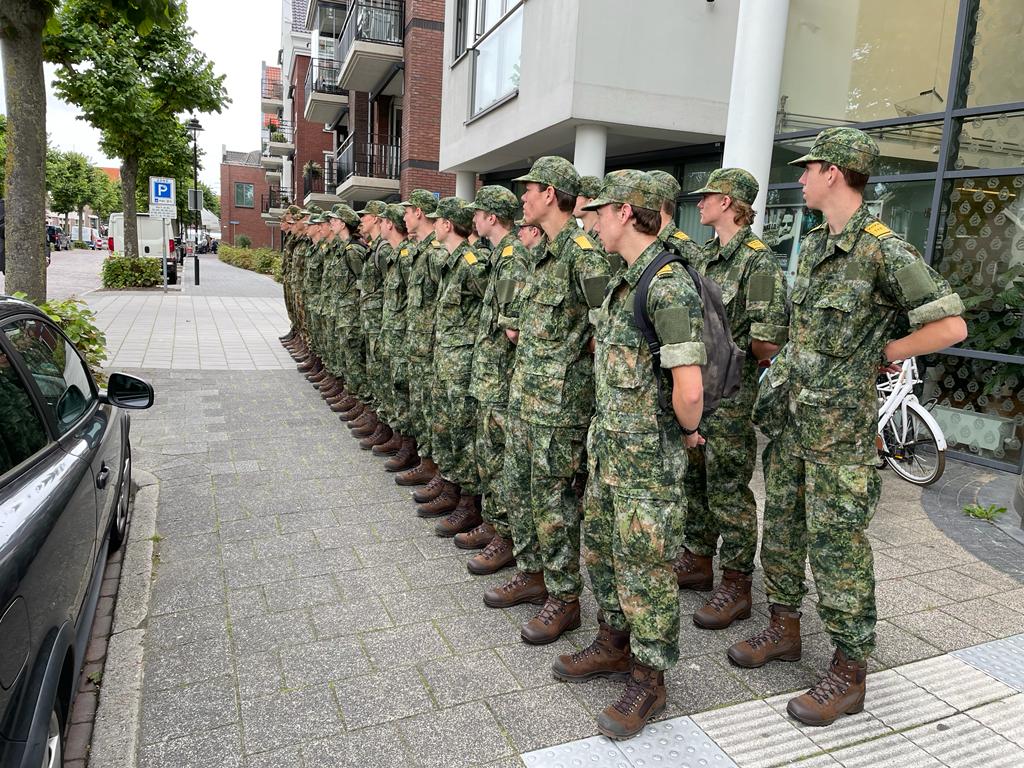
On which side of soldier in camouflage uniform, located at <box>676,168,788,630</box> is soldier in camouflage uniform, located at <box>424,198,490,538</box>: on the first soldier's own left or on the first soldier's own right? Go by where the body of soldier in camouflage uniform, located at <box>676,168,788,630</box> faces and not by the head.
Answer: on the first soldier's own right

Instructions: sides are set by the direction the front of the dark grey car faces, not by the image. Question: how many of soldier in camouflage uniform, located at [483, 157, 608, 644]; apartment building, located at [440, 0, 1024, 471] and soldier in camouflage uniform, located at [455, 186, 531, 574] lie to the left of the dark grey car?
0

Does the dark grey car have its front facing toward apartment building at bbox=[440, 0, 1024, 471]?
no

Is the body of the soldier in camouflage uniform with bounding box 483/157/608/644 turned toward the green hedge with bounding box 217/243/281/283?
no

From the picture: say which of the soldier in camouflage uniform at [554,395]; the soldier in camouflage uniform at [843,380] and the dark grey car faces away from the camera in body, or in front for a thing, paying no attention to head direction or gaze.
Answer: the dark grey car

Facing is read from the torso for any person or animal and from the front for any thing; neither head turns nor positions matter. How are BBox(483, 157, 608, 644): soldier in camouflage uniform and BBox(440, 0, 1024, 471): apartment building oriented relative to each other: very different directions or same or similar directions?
same or similar directions

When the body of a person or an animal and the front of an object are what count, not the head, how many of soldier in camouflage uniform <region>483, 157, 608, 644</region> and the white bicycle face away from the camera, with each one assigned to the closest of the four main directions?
0

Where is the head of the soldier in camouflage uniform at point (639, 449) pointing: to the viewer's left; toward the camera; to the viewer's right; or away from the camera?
to the viewer's left

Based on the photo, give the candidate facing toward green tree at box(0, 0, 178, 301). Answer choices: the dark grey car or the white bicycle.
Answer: the dark grey car

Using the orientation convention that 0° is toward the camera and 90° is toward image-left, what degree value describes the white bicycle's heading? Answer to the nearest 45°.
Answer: approximately 315°

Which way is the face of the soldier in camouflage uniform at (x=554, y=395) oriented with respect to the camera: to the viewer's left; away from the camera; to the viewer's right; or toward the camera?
to the viewer's left

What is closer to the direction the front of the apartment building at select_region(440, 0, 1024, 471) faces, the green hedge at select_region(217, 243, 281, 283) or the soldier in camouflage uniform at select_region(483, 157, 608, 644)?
the soldier in camouflage uniform

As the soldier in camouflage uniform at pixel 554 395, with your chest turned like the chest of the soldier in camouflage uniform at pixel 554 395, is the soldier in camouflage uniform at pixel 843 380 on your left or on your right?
on your left

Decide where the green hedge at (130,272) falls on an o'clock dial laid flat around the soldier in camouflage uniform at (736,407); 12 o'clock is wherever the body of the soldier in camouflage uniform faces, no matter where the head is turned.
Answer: The green hedge is roughly at 3 o'clock from the soldier in camouflage uniform.

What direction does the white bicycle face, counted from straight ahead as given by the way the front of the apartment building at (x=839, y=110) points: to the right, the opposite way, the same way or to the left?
to the left

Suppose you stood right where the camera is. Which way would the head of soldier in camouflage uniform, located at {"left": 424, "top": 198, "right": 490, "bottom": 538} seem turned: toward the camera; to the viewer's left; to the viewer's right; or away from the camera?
to the viewer's left

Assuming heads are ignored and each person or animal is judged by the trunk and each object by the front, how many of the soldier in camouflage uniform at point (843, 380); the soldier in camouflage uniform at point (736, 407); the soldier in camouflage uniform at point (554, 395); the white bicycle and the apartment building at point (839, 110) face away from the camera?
0

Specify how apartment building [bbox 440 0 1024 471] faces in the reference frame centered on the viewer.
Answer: facing the viewer and to the left of the viewer

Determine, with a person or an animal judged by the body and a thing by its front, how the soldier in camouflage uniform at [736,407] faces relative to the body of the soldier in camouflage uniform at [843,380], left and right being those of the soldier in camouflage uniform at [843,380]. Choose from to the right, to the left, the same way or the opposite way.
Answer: the same way
